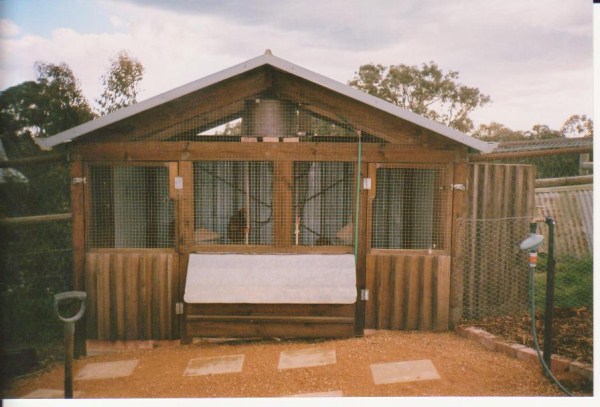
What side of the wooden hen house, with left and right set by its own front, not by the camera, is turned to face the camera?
front

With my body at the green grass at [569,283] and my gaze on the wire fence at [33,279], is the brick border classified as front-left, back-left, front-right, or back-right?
front-left

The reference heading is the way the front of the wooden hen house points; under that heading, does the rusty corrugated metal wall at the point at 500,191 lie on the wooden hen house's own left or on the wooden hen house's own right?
on the wooden hen house's own left

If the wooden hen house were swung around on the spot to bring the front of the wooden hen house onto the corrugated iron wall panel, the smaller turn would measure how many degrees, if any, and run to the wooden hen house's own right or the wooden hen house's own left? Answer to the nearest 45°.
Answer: approximately 135° to the wooden hen house's own left

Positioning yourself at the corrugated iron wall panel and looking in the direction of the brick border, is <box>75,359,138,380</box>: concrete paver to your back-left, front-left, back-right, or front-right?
front-right

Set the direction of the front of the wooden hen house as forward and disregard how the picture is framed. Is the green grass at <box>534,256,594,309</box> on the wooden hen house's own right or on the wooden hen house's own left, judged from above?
on the wooden hen house's own left

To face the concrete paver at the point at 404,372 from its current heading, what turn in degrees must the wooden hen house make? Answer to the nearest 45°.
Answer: approximately 45° to its left

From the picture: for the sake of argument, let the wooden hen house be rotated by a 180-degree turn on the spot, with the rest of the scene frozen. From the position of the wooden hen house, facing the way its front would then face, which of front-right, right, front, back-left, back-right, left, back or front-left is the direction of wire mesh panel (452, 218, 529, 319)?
right

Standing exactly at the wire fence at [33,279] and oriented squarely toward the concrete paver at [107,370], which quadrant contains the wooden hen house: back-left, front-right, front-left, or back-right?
front-left

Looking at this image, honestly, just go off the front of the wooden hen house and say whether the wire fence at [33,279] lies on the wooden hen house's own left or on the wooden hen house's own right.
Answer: on the wooden hen house's own right

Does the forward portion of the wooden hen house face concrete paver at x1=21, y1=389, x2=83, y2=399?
no

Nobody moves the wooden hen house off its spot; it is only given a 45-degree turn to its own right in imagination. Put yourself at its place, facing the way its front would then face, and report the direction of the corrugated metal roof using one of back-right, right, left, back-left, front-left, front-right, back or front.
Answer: back
